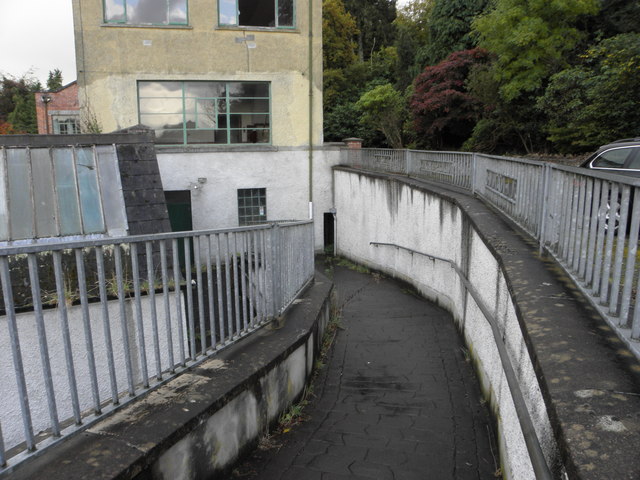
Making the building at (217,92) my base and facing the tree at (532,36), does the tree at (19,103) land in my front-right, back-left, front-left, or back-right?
back-left

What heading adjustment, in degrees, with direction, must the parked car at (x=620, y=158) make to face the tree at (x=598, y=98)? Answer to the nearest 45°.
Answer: approximately 90° to its left

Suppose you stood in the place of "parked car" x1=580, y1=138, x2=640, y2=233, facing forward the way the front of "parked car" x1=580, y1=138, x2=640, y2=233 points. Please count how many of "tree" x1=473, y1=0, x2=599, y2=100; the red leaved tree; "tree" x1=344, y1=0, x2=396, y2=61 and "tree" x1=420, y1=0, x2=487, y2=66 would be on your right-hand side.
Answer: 0

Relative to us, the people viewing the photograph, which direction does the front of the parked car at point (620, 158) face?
facing to the right of the viewer

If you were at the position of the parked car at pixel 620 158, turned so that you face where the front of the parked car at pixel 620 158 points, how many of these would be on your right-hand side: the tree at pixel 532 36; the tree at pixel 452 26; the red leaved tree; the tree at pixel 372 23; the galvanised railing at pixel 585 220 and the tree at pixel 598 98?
1

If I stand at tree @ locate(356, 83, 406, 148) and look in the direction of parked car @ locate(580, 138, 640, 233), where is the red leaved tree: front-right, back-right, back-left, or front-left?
front-left

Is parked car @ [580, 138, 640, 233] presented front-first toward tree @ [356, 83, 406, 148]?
no

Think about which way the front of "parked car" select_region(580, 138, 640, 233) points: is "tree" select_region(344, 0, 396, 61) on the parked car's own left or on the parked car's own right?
on the parked car's own left

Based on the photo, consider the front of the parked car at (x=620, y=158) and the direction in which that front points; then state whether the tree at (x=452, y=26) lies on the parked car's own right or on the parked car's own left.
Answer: on the parked car's own left

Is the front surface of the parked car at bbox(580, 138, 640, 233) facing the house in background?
no

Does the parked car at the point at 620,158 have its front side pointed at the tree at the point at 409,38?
no
